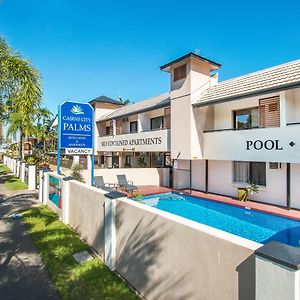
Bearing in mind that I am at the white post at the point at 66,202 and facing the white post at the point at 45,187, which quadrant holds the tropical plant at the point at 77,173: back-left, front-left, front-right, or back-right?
front-right

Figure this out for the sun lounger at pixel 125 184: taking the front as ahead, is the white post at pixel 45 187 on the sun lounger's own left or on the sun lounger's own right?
on the sun lounger's own right

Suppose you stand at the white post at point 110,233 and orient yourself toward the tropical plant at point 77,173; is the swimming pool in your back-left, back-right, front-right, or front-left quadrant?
front-right

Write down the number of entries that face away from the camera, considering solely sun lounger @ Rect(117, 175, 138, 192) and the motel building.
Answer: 0

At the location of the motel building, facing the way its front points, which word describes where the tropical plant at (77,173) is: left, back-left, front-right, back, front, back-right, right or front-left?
front-right

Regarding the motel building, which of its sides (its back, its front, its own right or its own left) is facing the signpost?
front

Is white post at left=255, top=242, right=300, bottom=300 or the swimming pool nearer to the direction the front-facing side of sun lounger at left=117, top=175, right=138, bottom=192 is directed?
the swimming pool

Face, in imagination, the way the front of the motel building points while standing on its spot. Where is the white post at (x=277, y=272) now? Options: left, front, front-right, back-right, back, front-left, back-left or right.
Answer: front-left

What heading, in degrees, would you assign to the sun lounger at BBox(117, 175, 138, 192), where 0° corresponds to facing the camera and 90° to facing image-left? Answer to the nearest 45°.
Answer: approximately 315°

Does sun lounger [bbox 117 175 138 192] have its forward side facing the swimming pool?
yes

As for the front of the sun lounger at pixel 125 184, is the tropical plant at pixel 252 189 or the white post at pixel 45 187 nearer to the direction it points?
the tropical plant

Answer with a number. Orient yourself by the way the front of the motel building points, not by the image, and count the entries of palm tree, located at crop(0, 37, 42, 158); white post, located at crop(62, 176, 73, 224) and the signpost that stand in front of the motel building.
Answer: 3

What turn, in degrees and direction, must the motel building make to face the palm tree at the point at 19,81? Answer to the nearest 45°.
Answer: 0° — it already faces it

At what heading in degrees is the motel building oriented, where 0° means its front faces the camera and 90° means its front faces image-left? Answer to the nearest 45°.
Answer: approximately 45°

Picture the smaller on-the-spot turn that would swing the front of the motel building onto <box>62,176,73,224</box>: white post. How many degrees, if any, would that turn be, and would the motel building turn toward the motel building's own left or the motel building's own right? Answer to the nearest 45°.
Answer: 0° — it already faces it
